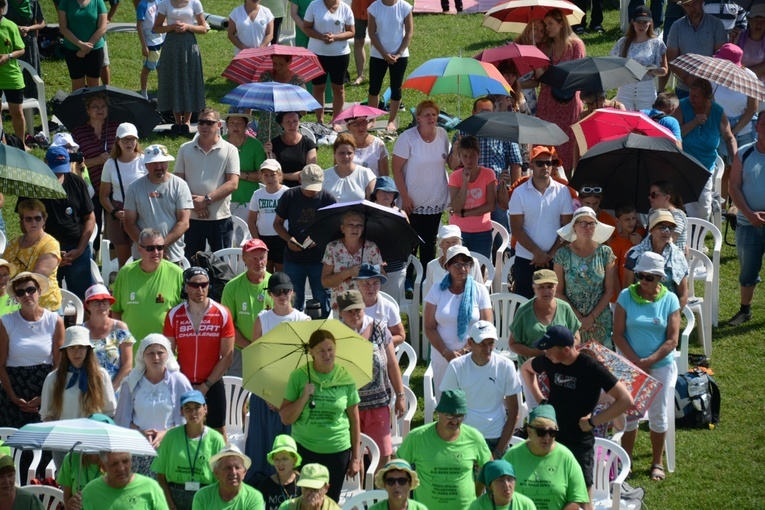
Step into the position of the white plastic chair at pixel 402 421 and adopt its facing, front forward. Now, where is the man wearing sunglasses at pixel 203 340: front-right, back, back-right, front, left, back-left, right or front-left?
front-right

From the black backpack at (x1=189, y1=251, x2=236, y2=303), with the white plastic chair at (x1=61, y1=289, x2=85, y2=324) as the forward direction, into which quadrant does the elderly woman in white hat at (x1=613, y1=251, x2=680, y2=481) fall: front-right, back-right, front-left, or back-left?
back-left

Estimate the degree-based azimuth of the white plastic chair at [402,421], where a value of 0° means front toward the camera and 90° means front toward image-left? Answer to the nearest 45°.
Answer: approximately 45°

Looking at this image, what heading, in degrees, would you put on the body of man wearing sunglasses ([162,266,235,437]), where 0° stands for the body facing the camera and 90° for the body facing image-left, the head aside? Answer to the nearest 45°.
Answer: approximately 0°

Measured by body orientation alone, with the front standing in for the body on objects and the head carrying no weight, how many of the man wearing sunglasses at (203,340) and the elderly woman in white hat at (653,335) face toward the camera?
2

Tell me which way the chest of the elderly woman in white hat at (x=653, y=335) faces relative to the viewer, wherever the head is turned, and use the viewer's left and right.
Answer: facing the viewer

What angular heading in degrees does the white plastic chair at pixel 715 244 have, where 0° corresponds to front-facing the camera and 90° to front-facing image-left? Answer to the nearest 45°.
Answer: approximately 45°

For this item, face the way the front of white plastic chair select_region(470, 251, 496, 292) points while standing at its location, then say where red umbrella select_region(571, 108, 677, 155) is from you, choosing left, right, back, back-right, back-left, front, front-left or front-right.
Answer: back
